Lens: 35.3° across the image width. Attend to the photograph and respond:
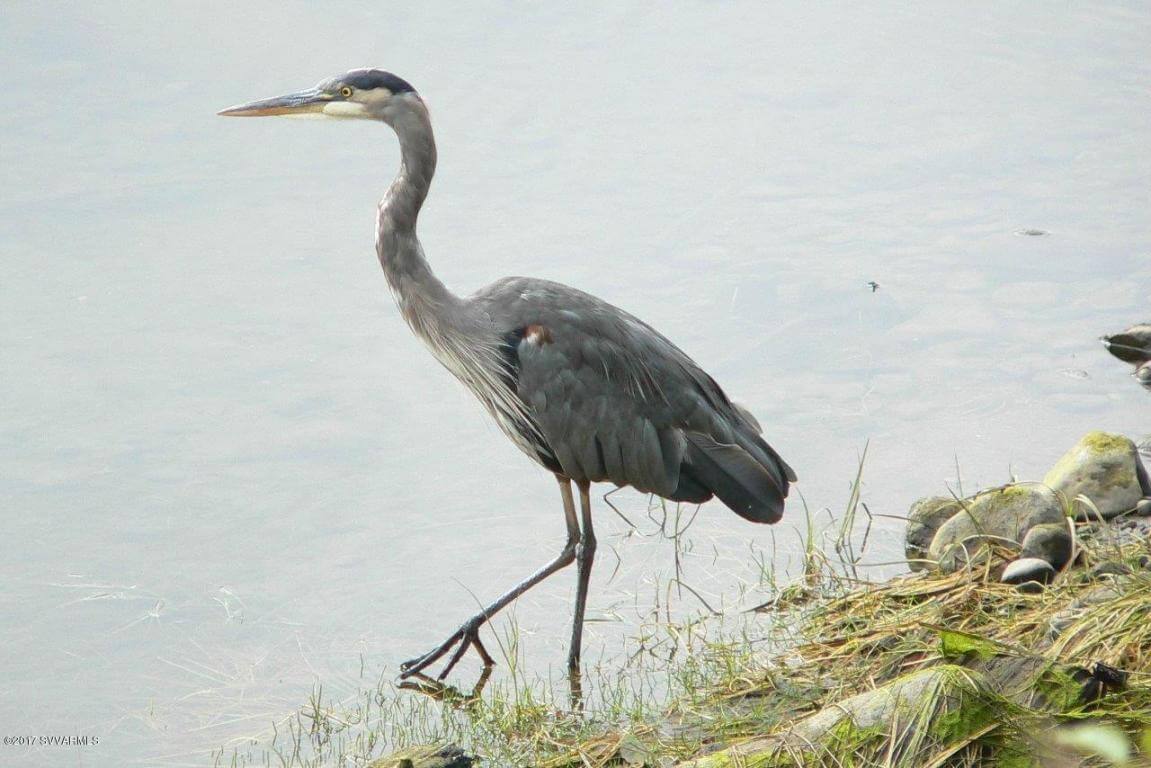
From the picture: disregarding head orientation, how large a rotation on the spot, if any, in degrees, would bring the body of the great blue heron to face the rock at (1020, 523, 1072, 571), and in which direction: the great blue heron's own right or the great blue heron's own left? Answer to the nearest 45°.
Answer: approximately 180°

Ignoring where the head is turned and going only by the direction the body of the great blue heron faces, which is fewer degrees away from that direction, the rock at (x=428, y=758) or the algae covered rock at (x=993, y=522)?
the rock

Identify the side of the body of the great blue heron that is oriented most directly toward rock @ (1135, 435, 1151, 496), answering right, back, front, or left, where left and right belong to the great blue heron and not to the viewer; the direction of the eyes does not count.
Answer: back

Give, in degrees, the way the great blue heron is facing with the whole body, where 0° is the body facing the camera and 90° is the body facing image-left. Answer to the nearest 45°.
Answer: approximately 90°

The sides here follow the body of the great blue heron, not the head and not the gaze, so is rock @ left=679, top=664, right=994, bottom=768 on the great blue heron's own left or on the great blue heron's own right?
on the great blue heron's own left

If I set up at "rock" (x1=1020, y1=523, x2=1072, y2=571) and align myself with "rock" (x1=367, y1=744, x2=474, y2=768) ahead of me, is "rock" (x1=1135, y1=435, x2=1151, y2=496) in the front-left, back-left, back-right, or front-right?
back-right

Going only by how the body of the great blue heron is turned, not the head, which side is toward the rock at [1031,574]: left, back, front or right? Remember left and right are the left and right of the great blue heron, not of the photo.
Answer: back

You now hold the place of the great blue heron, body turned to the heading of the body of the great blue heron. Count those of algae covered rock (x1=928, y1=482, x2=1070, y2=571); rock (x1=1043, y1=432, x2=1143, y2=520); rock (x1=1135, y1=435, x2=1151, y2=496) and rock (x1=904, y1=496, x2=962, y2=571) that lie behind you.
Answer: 4

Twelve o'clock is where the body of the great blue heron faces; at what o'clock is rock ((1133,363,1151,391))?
The rock is roughly at 5 o'clock from the great blue heron.

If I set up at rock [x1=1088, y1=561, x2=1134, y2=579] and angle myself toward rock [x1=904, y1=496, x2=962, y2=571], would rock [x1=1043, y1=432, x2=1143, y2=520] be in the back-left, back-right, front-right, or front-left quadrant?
front-right

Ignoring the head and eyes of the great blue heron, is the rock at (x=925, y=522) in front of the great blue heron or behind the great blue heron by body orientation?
behind

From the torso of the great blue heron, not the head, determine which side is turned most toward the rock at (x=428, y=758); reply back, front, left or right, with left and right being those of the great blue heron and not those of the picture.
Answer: left
